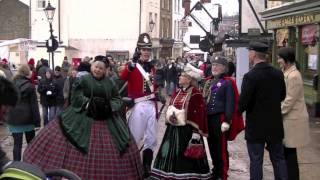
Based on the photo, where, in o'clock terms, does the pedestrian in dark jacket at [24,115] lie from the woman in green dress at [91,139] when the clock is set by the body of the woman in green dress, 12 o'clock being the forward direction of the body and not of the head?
The pedestrian in dark jacket is roughly at 5 o'clock from the woman in green dress.

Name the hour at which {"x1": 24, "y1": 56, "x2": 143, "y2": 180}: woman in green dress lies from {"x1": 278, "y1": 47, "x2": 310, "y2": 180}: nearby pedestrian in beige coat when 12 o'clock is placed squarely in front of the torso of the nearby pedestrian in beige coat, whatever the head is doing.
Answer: The woman in green dress is roughly at 12 o'clock from the nearby pedestrian in beige coat.

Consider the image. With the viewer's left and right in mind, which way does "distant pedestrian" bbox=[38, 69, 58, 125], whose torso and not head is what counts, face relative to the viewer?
facing the viewer

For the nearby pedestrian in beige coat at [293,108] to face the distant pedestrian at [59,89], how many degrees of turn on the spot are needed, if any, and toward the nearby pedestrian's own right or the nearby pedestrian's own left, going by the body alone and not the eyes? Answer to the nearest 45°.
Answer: approximately 45° to the nearby pedestrian's own right

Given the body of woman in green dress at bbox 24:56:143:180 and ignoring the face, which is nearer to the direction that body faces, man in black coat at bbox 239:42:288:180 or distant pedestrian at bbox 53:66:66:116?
the man in black coat

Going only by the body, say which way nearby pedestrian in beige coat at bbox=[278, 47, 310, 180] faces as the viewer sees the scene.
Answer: to the viewer's left

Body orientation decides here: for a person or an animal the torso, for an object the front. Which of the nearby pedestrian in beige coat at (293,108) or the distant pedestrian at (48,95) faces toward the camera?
the distant pedestrian at (48,95)

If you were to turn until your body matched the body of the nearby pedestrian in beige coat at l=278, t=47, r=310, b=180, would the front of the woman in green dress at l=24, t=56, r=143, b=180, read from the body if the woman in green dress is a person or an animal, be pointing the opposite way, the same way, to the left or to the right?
to the left

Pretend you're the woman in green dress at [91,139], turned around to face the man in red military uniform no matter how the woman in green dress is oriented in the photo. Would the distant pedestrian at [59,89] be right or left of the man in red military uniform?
left

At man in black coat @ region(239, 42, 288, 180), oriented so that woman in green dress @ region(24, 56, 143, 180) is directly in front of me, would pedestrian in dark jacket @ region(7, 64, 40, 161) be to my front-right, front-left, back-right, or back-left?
front-right

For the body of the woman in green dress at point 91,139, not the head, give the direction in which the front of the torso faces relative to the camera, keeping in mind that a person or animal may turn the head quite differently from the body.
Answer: toward the camera

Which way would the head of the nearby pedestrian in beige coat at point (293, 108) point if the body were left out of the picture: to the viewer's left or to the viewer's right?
to the viewer's left

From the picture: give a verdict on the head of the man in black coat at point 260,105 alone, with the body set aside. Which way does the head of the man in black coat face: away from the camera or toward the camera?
away from the camera
